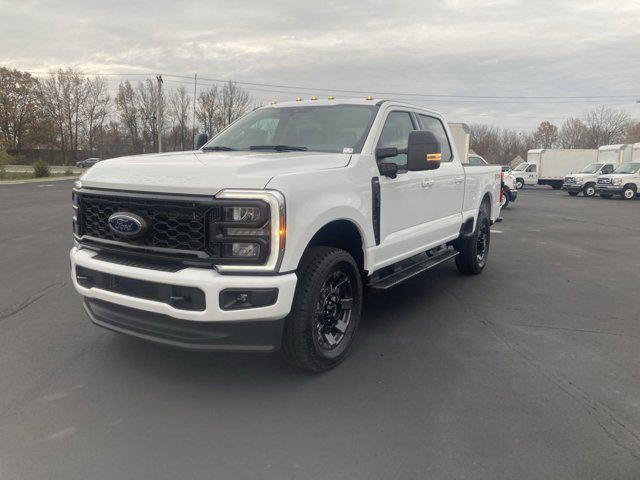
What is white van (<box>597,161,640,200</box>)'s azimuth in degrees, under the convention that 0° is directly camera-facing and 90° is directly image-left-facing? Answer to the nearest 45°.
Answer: approximately 45°

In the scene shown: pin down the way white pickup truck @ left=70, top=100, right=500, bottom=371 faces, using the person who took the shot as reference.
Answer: facing the viewer and to the left of the viewer

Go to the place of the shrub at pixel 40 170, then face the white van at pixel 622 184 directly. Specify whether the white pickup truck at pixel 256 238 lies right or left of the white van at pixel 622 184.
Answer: right

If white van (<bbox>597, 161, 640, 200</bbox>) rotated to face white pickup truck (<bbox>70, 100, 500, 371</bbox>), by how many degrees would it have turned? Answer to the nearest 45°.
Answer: approximately 45° to its left

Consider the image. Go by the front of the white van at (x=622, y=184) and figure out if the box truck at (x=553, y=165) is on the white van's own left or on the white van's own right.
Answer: on the white van's own right

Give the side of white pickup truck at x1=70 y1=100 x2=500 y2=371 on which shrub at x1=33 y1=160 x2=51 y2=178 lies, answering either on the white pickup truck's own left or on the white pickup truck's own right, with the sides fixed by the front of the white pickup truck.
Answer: on the white pickup truck's own right

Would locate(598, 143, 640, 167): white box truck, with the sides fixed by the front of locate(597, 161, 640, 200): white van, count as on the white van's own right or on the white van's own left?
on the white van's own right

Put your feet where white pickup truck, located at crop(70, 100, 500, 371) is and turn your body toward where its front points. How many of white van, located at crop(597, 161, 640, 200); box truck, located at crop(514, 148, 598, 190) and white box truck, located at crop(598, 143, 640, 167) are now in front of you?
0

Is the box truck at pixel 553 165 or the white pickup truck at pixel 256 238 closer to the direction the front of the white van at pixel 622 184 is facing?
the white pickup truck

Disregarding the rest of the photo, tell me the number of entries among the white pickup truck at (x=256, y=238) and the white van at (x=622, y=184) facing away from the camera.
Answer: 0

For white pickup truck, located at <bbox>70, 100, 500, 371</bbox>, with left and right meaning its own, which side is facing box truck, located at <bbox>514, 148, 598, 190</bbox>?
back

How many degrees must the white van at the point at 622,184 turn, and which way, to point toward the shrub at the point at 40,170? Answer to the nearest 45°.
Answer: approximately 45° to its right
